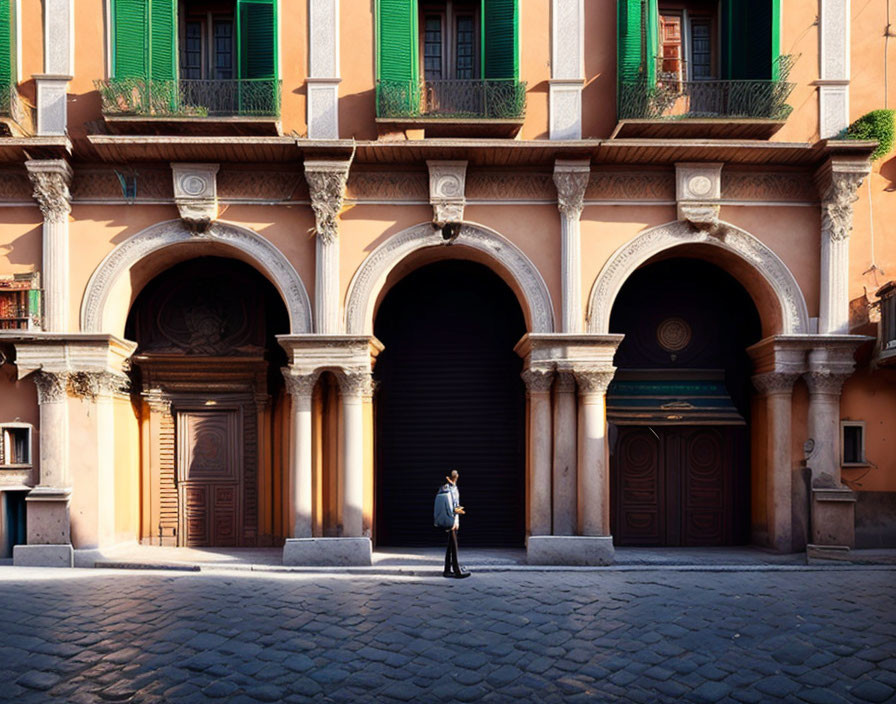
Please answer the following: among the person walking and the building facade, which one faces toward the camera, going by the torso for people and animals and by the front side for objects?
the building facade

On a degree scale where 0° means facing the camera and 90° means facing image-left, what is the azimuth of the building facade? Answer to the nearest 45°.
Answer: approximately 0°

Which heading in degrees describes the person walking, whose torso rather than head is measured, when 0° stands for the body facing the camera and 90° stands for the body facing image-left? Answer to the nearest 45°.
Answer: approximately 270°

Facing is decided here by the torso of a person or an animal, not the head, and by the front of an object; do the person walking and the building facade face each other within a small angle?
no

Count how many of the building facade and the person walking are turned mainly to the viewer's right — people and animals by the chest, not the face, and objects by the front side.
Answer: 1

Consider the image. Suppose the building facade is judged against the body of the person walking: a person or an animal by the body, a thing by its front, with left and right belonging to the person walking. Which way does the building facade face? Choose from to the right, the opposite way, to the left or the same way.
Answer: to the right
